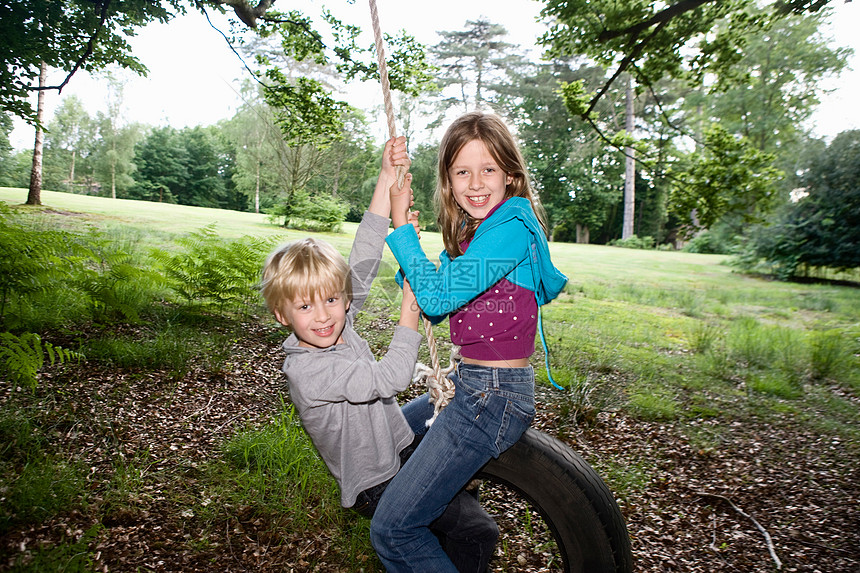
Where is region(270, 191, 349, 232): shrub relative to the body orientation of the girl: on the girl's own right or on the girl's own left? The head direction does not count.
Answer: on the girl's own right

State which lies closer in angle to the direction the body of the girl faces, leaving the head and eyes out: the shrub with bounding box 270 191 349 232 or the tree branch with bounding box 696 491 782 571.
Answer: the shrub
